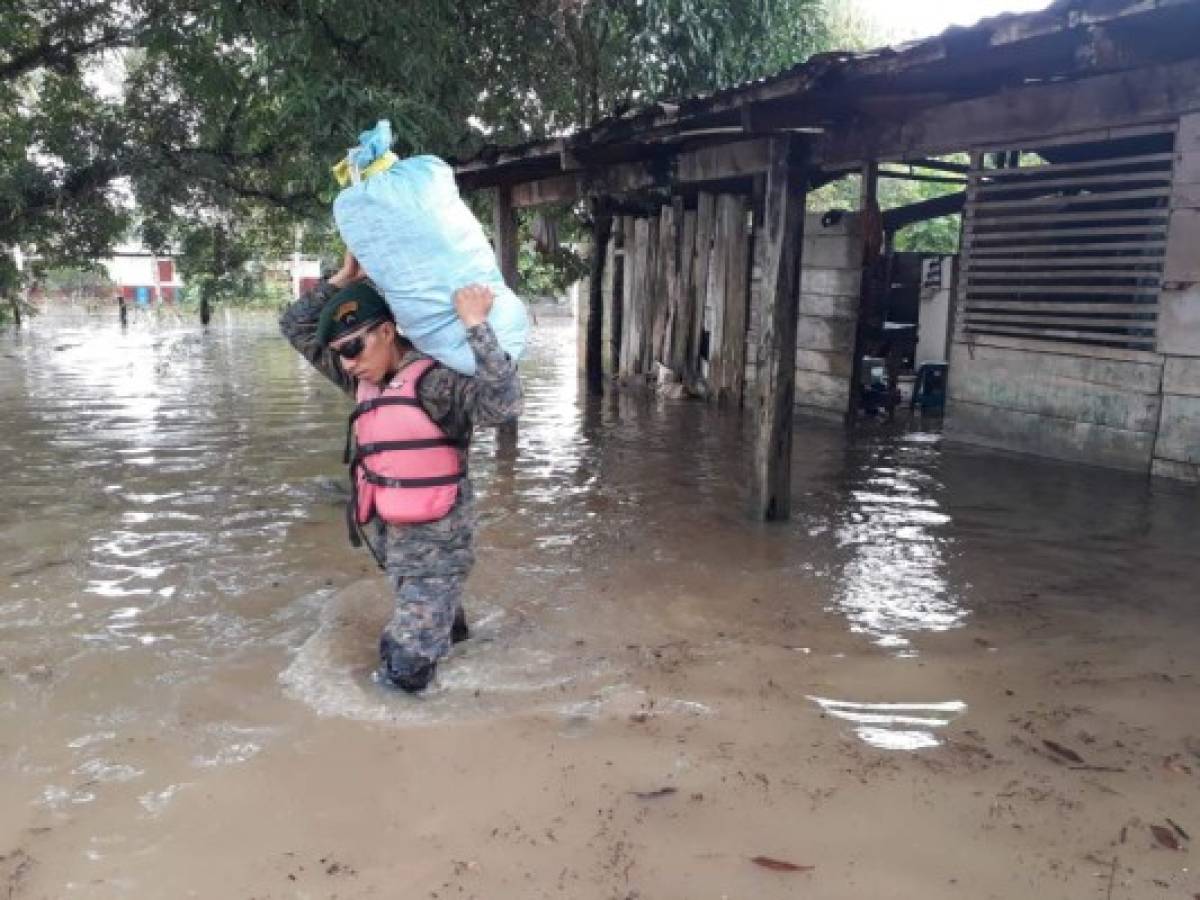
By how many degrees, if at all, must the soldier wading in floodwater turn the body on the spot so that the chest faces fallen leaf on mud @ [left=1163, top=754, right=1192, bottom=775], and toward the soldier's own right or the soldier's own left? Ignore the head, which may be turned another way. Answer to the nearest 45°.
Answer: approximately 135° to the soldier's own left

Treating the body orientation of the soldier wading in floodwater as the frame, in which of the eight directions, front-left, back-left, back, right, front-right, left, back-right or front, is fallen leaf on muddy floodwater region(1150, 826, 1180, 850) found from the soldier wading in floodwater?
left

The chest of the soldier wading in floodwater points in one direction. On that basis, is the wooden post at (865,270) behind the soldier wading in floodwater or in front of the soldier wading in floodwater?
behind

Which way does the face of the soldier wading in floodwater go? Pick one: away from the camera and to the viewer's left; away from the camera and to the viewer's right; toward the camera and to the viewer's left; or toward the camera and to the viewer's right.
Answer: toward the camera and to the viewer's left

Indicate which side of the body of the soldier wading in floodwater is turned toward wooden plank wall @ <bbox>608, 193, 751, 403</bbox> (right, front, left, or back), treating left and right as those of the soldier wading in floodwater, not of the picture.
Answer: back

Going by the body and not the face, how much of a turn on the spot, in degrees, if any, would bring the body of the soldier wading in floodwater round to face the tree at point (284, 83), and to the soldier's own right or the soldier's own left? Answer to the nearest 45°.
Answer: approximately 135° to the soldier's own right

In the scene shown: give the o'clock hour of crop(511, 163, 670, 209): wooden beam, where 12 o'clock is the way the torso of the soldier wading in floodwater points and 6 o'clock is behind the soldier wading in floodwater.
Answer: The wooden beam is roughly at 5 o'clock from the soldier wading in floodwater.

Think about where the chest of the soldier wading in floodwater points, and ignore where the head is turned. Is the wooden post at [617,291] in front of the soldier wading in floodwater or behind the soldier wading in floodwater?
behind

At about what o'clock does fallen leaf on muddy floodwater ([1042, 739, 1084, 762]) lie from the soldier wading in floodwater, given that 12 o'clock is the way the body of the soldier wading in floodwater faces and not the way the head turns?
The fallen leaf on muddy floodwater is roughly at 8 o'clock from the soldier wading in floodwater.

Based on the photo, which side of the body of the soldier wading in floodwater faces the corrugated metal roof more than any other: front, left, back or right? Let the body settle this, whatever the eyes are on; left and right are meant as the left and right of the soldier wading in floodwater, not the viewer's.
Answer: back

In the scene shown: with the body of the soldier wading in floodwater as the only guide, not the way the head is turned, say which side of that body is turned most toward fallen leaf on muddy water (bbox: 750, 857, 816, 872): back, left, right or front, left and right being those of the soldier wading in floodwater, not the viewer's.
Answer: left

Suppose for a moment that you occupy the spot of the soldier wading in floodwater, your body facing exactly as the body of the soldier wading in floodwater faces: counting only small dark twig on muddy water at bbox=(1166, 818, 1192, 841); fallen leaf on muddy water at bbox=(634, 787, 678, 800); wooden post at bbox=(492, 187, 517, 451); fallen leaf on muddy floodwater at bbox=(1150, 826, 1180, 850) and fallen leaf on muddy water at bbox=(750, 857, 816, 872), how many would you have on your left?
4

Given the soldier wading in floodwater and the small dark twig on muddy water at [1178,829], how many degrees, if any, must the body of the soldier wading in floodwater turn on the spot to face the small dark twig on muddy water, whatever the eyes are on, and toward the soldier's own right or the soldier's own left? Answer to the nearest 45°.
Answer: approximately 90° to the soldier's own left

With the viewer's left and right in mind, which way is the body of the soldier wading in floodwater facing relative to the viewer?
facing the viewer and to the left of the viewer

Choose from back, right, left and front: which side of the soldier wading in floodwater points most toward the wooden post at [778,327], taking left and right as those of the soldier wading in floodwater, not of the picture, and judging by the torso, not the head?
back
